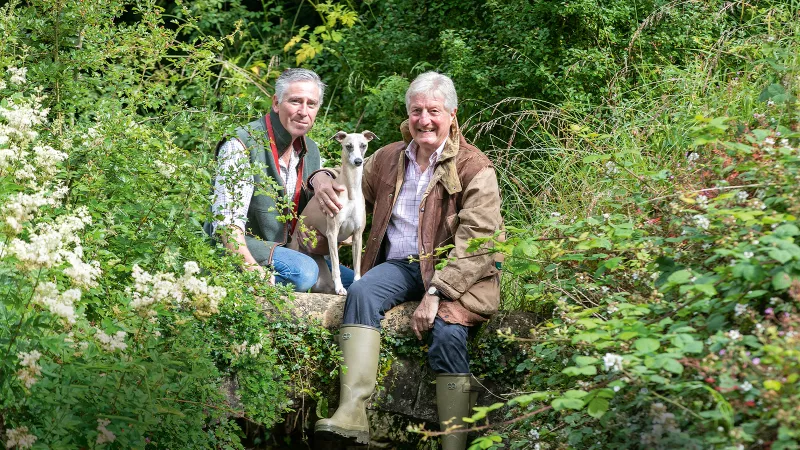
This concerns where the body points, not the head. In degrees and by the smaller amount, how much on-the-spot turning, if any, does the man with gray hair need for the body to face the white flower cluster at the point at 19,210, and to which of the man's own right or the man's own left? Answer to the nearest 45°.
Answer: approximately 90° to the man's own right

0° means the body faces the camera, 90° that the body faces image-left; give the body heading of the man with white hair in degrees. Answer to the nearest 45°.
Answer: approximately 45°

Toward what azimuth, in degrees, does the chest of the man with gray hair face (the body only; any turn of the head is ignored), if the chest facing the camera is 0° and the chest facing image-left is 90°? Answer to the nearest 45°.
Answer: approximately 315°

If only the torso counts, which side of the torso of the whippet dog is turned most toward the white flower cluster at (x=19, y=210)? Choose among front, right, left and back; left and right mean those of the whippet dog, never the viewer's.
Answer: right
